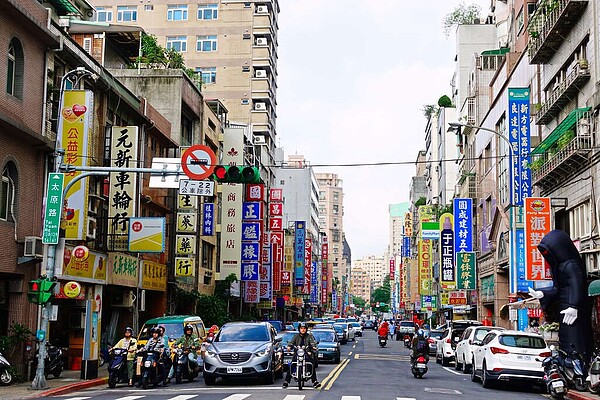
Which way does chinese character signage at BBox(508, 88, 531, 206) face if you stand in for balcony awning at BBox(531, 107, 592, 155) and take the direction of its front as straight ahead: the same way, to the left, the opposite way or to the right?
to the left

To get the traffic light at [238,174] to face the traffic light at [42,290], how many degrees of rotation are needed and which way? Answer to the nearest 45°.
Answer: approximately 135° to its right

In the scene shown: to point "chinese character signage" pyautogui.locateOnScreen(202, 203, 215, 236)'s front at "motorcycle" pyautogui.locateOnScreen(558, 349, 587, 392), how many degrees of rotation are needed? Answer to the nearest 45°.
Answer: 0° — it already faces it

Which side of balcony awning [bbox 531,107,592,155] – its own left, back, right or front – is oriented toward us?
left

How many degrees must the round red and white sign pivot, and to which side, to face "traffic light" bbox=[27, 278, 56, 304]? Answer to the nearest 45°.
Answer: approximately 90° to its right

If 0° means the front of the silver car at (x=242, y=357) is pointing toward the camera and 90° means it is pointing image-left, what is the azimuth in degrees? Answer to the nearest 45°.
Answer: approximately 0°

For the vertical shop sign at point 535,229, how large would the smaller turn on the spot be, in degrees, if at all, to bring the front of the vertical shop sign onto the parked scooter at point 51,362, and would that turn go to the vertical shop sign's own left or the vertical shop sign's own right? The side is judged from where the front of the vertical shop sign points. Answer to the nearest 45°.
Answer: approximately 45° to the vertical shop sign's own right

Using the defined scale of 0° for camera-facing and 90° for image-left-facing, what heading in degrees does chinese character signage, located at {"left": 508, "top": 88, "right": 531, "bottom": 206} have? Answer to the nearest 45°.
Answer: approximately 0°

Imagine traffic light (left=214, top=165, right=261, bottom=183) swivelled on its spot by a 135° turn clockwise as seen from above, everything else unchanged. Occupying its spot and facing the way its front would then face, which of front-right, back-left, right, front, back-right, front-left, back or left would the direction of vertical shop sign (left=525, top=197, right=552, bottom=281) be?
right

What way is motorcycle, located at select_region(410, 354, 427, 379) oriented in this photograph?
away from the camera
